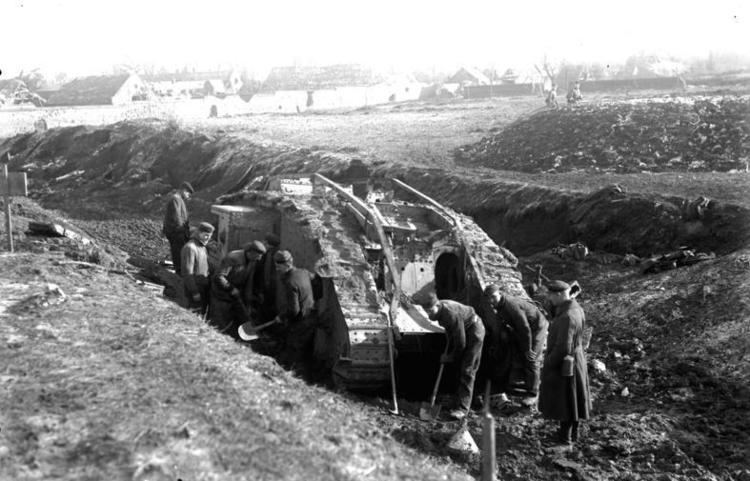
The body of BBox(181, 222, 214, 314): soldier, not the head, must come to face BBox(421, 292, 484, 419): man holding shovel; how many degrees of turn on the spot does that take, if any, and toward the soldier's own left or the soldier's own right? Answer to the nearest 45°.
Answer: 0° — they already face them

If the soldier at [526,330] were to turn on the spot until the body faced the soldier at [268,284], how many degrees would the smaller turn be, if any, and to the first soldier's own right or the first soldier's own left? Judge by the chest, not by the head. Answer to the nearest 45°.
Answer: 0° — they already face them

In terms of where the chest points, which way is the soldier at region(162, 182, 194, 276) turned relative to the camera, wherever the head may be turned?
to the viewer's right

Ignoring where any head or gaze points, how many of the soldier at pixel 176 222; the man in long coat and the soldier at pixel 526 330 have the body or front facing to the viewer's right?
1

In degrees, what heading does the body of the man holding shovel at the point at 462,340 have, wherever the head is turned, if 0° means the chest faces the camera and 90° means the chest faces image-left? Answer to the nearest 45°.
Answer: approximately 90°

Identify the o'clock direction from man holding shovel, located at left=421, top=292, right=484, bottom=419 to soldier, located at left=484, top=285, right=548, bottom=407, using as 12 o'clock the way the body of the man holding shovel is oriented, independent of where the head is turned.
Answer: The soldier is roughly at 5 o'clock from the man holding shovel.

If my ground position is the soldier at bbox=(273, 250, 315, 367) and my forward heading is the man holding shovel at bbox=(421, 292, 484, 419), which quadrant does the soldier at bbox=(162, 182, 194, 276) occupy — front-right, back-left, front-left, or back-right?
back-left

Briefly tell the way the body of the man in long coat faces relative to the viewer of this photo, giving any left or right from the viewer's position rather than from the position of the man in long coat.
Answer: facing to the left of the viewer

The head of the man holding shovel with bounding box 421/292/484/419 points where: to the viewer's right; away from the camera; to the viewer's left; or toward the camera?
to the viewer's left

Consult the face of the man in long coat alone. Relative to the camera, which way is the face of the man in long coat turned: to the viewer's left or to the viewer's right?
to the viewer's left

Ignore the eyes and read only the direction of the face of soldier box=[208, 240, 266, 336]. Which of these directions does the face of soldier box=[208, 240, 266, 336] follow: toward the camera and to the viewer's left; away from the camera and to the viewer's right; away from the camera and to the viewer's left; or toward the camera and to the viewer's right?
toward the camera and to the viewer's right

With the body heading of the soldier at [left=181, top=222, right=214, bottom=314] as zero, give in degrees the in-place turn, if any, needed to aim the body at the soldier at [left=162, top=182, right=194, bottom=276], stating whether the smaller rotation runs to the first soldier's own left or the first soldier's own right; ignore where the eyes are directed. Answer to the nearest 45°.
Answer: approximately 135° to the first soldier's own left

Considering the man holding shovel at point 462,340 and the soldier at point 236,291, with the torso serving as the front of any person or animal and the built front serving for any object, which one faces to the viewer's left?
the man holding shovel
